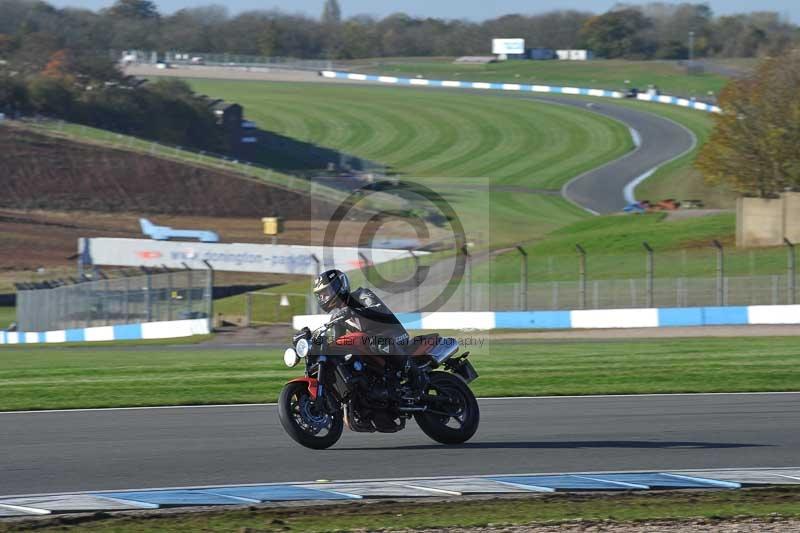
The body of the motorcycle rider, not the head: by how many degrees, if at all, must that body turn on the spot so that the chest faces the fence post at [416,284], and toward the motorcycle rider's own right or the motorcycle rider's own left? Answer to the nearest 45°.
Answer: approximately 90° to the motorcycle rider's own right

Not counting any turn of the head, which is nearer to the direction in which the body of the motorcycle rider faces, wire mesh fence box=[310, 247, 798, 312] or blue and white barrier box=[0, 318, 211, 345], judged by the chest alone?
the blue and white barrier

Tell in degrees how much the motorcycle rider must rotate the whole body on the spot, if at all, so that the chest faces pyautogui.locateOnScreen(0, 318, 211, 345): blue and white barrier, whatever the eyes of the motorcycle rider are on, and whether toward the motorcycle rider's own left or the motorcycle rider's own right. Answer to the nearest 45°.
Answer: approximately 90° to the motorcycle rider's own right

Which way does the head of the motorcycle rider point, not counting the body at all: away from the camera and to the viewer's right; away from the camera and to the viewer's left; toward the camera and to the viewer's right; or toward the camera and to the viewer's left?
toward the camera and to the viewer's left

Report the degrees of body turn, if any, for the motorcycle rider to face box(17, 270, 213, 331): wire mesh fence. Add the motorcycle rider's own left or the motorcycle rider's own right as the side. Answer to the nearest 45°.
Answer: approximately 90° to the motorcycle rider's own right

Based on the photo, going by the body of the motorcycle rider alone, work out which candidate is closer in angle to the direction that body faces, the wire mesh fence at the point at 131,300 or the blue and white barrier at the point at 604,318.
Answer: the wire mesh fence

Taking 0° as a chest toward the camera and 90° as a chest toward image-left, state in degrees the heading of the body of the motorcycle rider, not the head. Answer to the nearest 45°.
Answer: approximately 90°

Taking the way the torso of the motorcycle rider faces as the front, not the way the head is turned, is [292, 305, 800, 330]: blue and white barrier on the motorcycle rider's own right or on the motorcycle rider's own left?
on the motorcycle rider's own right

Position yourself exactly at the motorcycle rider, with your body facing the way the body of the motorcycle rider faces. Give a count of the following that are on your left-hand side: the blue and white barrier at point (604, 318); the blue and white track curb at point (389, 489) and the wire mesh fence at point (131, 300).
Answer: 1

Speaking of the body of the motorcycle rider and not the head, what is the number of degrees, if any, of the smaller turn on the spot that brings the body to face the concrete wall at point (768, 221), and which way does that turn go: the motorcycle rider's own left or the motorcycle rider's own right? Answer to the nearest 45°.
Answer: approximately 135° to the motorcycle rider's own right

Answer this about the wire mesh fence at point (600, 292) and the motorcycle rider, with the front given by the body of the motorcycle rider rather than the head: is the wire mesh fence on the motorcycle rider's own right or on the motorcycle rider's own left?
on the motorcycle rider's own right

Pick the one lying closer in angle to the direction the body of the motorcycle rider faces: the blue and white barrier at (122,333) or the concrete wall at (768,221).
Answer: the blue and white barrier
